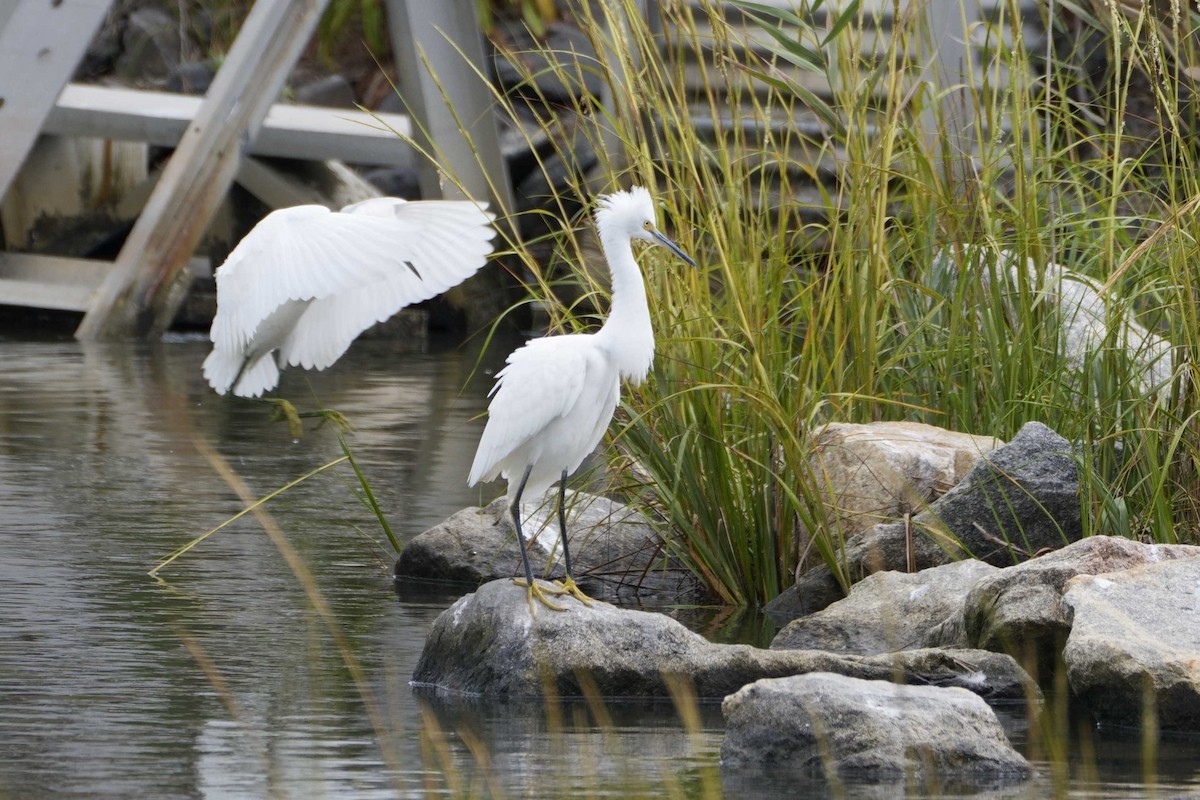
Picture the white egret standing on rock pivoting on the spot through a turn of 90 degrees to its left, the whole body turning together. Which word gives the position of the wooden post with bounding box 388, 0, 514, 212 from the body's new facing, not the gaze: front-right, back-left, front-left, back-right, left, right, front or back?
front-left

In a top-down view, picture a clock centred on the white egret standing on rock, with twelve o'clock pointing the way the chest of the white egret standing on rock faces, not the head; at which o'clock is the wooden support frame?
The wooden support frame is roughly at 7 o'clock from the white egret standing on rock.

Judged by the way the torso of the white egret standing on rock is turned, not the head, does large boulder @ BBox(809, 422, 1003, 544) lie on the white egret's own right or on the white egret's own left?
on the white egret's own left

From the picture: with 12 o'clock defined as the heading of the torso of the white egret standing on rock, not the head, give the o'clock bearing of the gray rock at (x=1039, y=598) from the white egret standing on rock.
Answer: The gray rock is roughly at 11 o'clock from the white egret standing on rock.

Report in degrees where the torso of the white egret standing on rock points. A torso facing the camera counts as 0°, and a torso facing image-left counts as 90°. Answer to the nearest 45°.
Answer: approximately 315°

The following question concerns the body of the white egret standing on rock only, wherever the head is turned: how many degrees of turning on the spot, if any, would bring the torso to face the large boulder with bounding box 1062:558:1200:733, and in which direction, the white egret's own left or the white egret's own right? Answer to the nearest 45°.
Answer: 0° — it already faces it

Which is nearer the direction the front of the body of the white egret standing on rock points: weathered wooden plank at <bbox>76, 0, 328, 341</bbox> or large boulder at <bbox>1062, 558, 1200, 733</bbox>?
the large boulder

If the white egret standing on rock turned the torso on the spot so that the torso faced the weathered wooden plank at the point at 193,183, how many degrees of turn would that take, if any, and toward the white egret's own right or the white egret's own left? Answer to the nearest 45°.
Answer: approximately 135° to the white egret's own left

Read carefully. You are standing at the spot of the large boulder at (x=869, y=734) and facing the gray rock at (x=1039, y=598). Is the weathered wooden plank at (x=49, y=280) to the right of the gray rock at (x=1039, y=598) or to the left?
left

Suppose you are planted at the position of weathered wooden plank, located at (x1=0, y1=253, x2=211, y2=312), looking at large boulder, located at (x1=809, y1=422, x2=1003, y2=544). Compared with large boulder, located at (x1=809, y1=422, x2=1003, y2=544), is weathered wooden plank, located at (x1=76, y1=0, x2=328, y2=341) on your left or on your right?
left
